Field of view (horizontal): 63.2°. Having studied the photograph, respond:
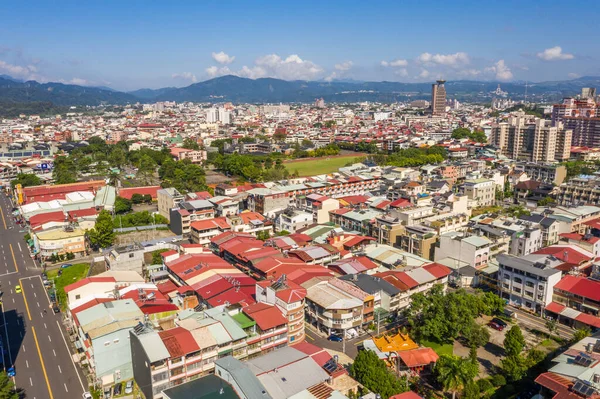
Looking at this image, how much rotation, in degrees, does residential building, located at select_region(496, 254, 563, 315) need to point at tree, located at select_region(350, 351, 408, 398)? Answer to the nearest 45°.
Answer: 0° — it already faces it

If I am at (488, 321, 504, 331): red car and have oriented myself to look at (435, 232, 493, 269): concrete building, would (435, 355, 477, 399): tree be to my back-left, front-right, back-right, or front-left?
back-left

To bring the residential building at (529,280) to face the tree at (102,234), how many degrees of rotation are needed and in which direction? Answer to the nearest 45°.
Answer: approximately 45° to its right

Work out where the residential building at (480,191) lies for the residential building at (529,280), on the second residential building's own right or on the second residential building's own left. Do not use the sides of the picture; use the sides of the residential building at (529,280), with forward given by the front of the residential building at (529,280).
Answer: on the second residential building's own right

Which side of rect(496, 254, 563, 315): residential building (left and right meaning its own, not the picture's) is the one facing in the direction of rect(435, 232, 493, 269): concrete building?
right

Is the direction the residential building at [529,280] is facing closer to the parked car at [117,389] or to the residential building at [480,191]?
the parked car

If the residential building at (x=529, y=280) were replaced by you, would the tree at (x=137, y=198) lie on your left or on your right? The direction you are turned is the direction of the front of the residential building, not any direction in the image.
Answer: on your right

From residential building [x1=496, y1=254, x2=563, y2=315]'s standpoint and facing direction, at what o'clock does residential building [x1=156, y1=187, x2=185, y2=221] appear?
residential building [x1=156, y1=187, x2=185, y2=221] is roughly at 2 o'clock from residential building [x1=496, y1=254, x2=563, y2=315].

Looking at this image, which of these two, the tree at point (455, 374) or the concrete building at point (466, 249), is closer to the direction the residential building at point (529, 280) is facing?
the tree

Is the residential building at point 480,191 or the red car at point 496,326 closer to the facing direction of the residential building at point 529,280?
the red car

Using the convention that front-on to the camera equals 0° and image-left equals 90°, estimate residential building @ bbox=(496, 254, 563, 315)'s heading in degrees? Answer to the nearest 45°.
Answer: approximately 45°
